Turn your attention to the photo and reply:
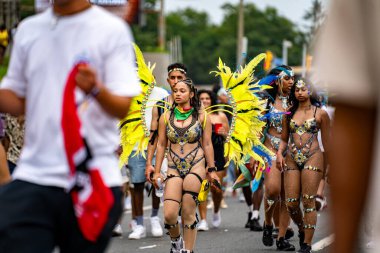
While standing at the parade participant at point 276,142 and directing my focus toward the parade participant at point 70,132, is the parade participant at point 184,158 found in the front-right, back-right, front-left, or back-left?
front-right

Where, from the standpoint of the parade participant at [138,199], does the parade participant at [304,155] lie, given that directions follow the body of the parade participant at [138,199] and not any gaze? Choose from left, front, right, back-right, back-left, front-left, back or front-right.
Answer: front-left

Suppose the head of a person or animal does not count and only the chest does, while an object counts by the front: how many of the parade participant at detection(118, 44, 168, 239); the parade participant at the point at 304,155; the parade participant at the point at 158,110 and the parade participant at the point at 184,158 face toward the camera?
4

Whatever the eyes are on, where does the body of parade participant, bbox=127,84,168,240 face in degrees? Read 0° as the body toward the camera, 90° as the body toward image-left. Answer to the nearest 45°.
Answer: approximately 0°

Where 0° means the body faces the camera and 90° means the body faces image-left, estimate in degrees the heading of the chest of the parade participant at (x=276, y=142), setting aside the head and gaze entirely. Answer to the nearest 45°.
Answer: approximately 315°

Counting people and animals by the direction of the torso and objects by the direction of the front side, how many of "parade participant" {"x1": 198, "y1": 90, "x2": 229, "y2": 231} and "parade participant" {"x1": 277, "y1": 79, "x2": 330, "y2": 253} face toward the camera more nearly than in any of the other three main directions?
2

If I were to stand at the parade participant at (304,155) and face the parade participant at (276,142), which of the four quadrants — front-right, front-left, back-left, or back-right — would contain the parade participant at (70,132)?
back-left

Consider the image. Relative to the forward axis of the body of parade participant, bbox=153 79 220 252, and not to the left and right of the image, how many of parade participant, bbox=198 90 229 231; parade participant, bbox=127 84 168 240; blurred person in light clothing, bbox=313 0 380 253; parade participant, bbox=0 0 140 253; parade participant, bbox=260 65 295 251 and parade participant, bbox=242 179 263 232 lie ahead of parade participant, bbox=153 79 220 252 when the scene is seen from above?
2

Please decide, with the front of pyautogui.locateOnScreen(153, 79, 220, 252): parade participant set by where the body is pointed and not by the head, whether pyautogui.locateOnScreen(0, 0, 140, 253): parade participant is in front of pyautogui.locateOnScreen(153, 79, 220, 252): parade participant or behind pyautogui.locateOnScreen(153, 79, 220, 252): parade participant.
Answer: in front

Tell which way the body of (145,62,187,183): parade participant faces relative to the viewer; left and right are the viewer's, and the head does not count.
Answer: facing the viewer

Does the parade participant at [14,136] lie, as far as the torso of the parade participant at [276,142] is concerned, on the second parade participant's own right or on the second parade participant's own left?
on the second parade participant's own right

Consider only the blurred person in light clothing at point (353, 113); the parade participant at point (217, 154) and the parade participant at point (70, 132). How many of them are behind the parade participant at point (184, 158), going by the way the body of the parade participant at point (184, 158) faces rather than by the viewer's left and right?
1

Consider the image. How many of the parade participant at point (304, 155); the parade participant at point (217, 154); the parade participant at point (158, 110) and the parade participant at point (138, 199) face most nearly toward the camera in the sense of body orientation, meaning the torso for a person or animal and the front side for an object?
4

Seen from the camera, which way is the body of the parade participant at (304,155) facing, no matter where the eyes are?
toward the camera
